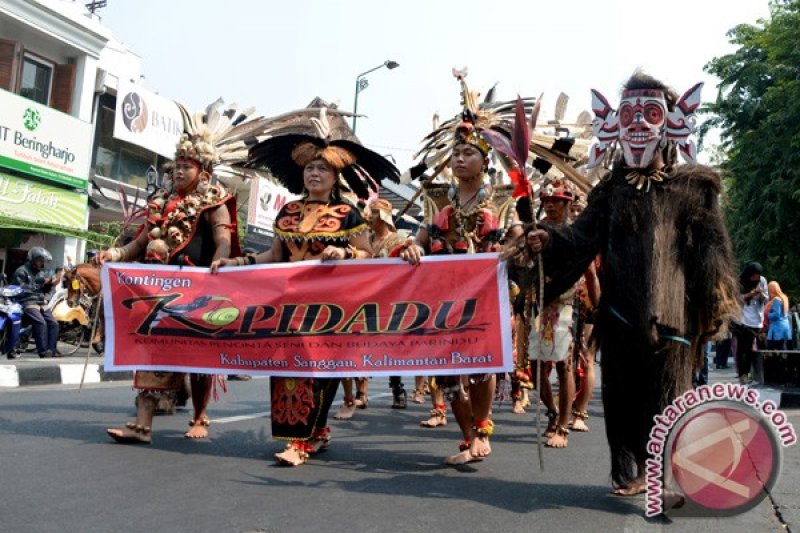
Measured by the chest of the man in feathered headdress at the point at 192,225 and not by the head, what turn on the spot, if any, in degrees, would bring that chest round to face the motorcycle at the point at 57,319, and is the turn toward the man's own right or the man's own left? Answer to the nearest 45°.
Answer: approximately 135° to the man's own right

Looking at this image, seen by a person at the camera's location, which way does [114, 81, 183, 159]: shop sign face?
facing the viewer and to the right of the viewer

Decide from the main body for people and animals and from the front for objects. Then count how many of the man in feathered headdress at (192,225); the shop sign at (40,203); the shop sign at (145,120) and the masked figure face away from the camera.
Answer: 0

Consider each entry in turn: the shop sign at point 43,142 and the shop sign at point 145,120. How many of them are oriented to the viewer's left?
0

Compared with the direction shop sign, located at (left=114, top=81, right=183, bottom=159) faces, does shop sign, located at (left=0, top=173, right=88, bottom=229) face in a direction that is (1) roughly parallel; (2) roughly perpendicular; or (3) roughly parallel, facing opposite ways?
roughly parallel

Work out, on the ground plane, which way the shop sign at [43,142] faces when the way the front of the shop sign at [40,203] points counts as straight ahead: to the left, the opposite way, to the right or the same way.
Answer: the same way

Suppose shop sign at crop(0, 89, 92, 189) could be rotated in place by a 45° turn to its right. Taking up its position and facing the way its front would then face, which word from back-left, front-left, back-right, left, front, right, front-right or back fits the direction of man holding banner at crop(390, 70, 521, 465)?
front

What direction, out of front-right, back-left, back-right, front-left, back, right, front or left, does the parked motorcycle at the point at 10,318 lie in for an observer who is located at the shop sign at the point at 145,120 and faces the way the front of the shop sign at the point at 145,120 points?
front-right

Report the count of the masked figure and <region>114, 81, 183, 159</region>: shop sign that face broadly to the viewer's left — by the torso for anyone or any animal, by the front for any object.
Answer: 0

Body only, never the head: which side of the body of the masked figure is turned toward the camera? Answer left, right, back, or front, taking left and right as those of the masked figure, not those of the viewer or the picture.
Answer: front

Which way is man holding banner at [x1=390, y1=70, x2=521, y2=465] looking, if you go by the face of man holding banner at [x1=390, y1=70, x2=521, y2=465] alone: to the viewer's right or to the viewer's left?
to the viewer's left

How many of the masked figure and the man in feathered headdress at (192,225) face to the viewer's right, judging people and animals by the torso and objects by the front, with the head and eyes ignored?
0

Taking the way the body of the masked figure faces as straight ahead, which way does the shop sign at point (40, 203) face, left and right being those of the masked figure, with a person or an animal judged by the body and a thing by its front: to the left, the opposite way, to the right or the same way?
to the left

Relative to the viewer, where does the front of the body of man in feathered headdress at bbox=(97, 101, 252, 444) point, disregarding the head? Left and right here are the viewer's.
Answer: facing the viewer and to the left of the viewer
